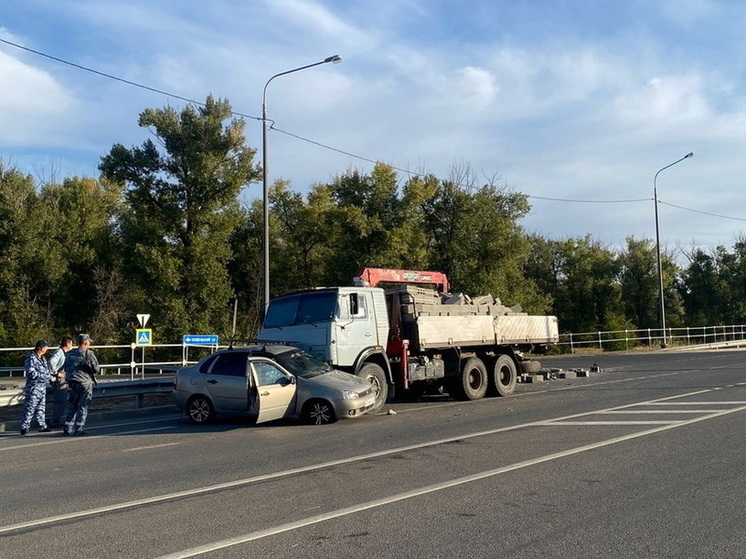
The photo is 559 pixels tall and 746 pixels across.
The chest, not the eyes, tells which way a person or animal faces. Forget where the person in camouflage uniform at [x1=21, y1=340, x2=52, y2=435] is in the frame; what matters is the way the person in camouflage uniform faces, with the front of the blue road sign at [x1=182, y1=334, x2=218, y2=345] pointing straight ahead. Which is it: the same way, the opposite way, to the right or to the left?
to the left

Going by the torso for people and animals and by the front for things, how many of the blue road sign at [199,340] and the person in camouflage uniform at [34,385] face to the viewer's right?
1

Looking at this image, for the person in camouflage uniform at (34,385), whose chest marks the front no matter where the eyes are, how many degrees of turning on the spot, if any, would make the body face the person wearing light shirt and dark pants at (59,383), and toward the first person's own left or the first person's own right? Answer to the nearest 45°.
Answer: approximately 45° to the first person's own left

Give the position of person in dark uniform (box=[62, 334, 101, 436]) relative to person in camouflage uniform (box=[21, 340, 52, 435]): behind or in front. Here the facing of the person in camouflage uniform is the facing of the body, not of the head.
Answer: in front

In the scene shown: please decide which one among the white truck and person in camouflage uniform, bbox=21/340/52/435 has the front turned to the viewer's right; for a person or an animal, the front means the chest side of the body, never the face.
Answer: the person in camouflage uniform

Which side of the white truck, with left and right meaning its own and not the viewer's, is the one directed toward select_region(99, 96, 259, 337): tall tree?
right

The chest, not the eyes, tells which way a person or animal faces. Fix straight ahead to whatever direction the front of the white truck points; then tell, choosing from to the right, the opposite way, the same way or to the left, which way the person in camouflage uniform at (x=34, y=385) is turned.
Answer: the opposite way

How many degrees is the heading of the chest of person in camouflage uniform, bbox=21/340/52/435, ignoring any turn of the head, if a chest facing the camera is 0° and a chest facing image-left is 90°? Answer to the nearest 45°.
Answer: approximately 270°

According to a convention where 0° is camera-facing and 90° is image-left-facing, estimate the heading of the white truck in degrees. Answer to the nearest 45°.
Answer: approximately 45°

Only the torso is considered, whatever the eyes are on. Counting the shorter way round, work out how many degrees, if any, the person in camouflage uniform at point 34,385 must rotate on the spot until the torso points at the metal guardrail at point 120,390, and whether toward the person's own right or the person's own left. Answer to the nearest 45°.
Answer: approximately 45° to the person's own left
